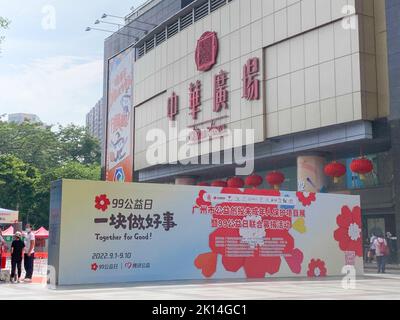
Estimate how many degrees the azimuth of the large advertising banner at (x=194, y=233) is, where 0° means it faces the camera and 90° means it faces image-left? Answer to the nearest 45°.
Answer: approximately 315°

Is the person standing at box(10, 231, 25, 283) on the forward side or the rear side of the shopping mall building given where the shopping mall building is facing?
on the forward side

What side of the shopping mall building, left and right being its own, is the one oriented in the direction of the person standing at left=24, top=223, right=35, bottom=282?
front

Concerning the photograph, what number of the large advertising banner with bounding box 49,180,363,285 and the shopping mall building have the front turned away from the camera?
0

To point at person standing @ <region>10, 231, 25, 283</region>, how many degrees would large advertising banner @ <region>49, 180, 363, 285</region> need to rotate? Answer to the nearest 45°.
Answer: approximately 135° to its right

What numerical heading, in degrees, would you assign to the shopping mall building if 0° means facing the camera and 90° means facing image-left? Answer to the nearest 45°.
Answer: approximately 45°

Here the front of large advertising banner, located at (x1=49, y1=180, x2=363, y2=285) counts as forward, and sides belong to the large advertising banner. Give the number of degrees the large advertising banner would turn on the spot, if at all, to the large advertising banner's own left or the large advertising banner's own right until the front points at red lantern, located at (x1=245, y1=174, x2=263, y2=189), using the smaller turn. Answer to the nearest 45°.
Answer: approximately 135° to the large advertising banner's own left

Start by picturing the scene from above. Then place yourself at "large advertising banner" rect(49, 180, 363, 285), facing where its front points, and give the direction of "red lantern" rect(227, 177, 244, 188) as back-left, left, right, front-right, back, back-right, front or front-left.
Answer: back-left

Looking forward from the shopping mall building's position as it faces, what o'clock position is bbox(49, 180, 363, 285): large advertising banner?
The large advertising banner is roughly at 11 o'clock from the shopping mall building.
